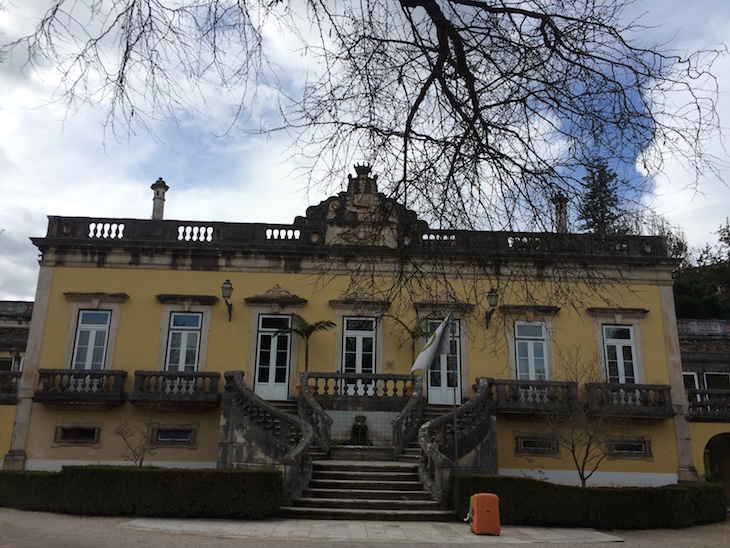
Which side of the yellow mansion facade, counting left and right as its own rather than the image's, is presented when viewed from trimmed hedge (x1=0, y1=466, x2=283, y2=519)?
front

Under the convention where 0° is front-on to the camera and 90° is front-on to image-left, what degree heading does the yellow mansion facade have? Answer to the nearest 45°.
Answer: approximately 0°

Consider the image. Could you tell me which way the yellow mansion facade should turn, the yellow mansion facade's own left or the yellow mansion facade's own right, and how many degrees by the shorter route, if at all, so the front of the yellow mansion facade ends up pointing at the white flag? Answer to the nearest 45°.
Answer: approximately 45° to the yellow mansion facade's own left
